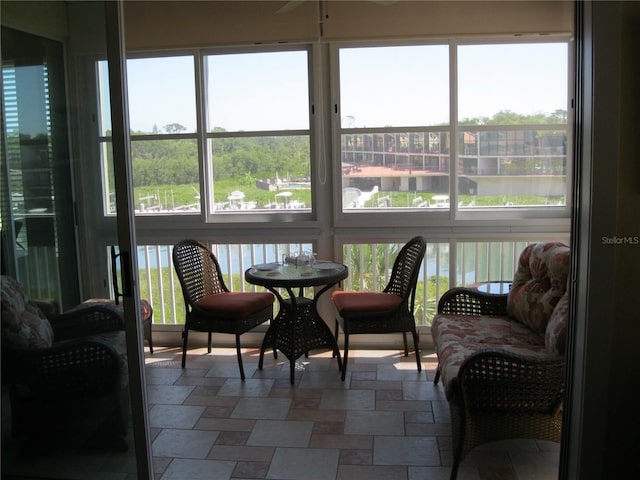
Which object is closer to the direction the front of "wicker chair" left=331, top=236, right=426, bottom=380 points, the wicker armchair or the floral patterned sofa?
the wicker armchair

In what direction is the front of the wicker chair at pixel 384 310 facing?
to the viewer's left

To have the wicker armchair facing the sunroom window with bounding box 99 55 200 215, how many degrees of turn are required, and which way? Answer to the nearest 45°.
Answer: approximately 90° to its left

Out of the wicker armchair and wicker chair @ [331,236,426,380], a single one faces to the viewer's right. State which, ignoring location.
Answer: the wicker armchair

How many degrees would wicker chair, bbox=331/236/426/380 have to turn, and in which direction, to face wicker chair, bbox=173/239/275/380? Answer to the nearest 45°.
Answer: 0° — it already faces it

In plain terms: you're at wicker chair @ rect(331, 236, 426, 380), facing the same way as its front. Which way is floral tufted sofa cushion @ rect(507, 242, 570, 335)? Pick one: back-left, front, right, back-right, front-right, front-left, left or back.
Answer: back-left

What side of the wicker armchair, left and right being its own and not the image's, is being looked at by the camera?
right

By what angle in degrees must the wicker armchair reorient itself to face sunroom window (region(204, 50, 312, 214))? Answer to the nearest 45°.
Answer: approximately 45° to its left
